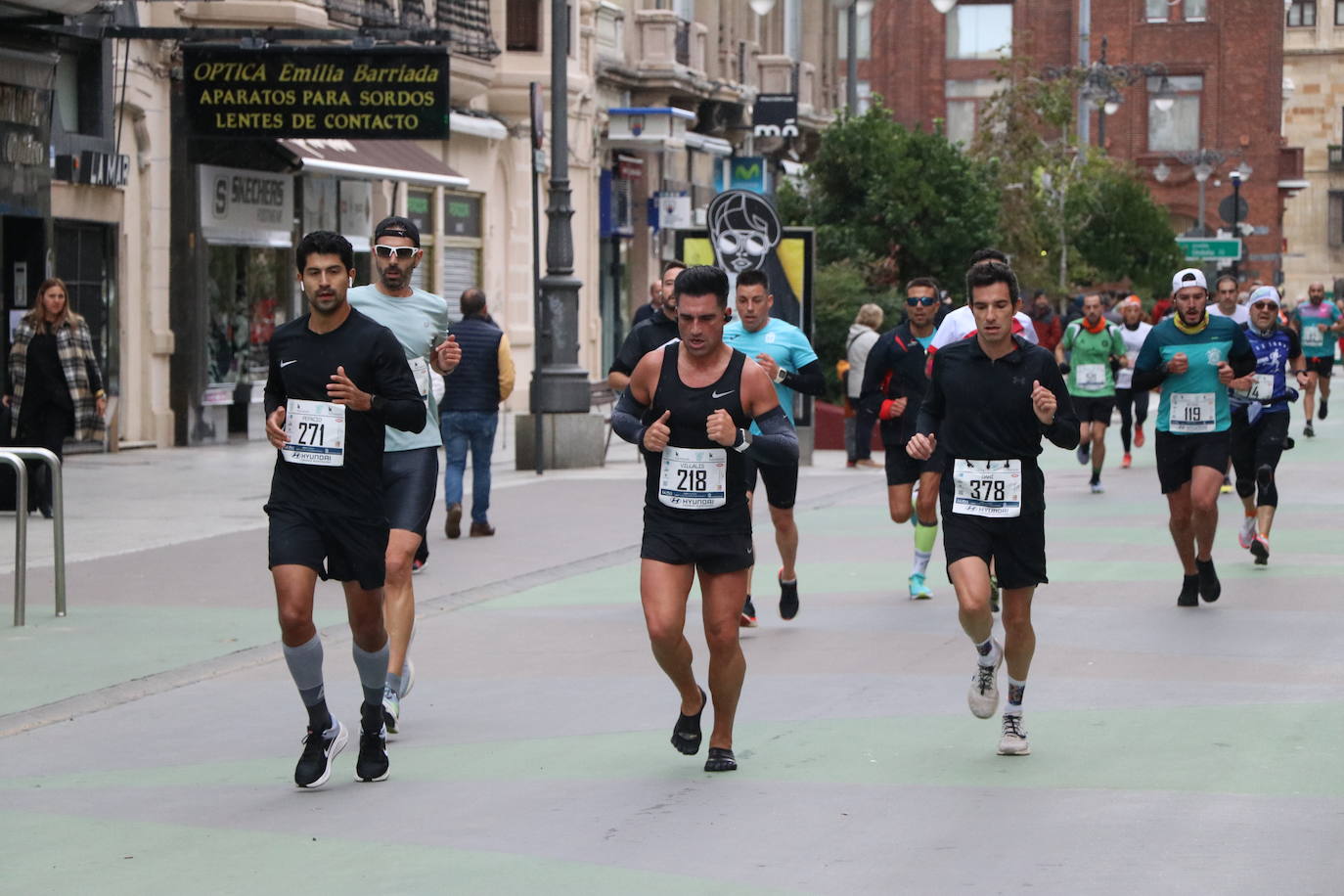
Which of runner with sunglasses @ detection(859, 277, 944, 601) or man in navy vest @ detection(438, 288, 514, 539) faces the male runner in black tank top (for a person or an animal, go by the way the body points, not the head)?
the runner with sunglasses

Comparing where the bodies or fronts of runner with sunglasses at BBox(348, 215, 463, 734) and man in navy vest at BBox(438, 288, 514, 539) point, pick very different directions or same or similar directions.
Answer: very different directions

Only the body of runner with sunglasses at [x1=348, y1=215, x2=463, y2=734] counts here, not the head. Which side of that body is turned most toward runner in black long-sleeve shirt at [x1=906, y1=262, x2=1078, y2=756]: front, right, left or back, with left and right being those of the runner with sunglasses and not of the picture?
left

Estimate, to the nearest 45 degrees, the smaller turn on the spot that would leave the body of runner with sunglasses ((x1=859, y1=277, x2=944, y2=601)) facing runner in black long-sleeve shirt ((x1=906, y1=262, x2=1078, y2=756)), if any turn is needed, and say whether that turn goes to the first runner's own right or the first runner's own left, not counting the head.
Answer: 0° — they already face them

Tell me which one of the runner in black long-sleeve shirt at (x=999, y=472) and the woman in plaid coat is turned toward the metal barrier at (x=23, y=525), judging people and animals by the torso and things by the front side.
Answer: the woman in plaid coat

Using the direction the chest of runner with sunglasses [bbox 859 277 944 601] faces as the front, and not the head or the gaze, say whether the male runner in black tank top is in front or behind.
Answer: in front

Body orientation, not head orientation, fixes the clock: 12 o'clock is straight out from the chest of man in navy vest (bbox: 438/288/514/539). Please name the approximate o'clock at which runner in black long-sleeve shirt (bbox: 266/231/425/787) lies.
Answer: The runner in black long-sleeve shirt is roughly at 6 o'clock from the man in navy vest.

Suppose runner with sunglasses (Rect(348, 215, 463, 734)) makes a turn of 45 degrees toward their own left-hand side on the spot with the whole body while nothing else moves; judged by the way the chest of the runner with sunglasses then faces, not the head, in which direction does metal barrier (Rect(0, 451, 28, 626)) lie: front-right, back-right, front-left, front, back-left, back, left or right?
back

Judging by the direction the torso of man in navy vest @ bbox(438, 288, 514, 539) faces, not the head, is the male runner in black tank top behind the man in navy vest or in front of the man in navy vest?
behind

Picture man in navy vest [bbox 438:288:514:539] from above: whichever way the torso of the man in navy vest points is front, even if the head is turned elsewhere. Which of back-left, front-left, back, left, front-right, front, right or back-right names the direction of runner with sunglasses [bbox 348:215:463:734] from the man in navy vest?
back

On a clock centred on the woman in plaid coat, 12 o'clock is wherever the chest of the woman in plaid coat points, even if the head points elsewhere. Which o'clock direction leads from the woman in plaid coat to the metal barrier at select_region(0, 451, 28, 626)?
The metal barrier is roughly at 12 o'clock from the woman in plaid coat.

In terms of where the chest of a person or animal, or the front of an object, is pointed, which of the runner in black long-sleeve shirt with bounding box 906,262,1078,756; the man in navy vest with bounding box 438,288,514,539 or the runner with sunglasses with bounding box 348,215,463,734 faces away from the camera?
the man in navy vest
